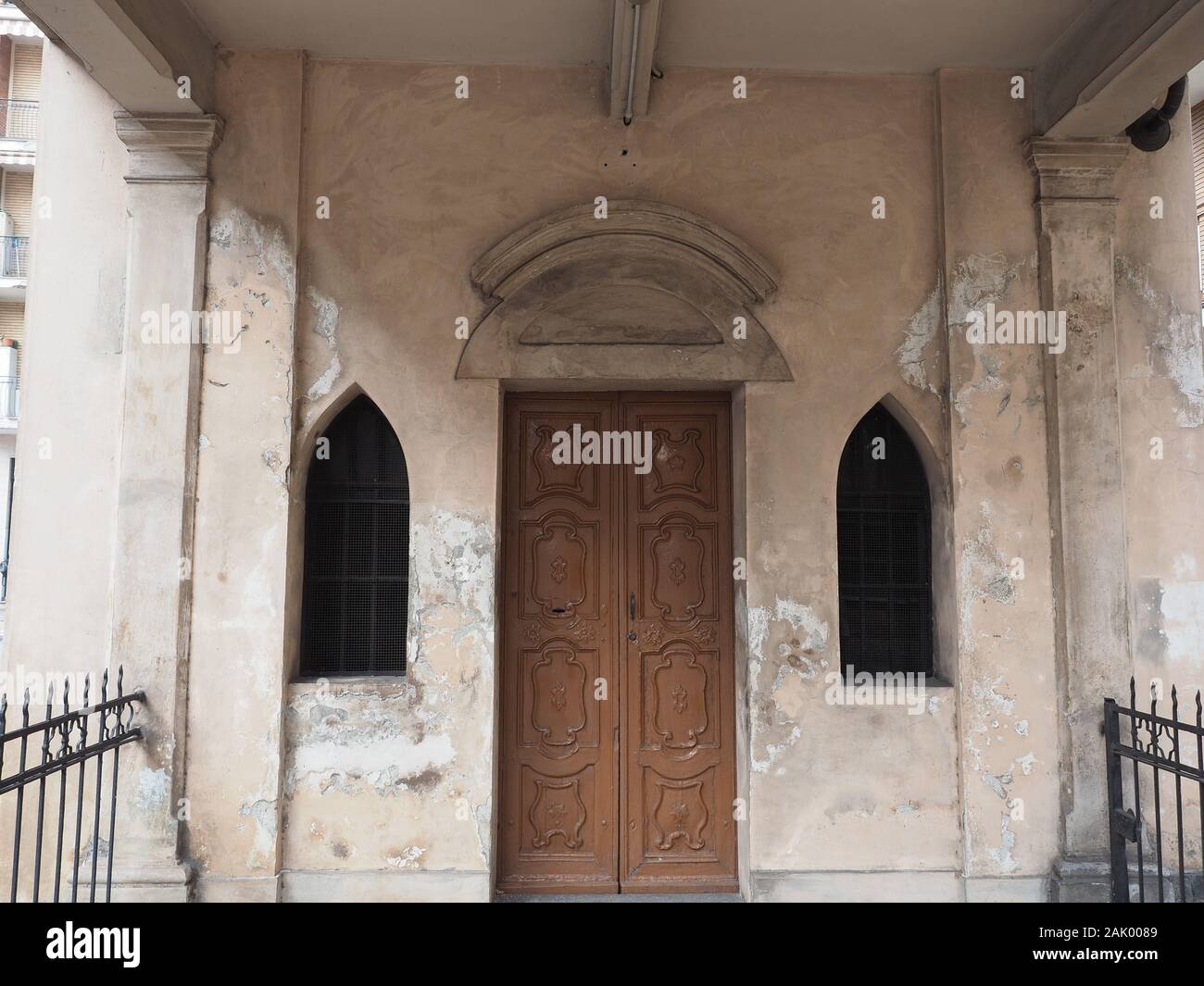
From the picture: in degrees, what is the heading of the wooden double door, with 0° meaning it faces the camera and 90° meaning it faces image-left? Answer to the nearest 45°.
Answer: approximately 0°

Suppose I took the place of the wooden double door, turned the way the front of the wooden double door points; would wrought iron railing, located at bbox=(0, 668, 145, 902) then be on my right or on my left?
on my right

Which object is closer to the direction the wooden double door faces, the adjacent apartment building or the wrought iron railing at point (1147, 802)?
the wrought iron railing

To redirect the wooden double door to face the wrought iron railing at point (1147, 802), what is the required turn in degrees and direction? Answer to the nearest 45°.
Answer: approximately 90° to its left

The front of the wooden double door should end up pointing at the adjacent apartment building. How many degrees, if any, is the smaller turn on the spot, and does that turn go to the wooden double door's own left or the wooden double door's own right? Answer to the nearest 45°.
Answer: approximately 135° to the wooden double door's own right

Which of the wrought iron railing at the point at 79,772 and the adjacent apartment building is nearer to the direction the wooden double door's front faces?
the wrought iron railing
